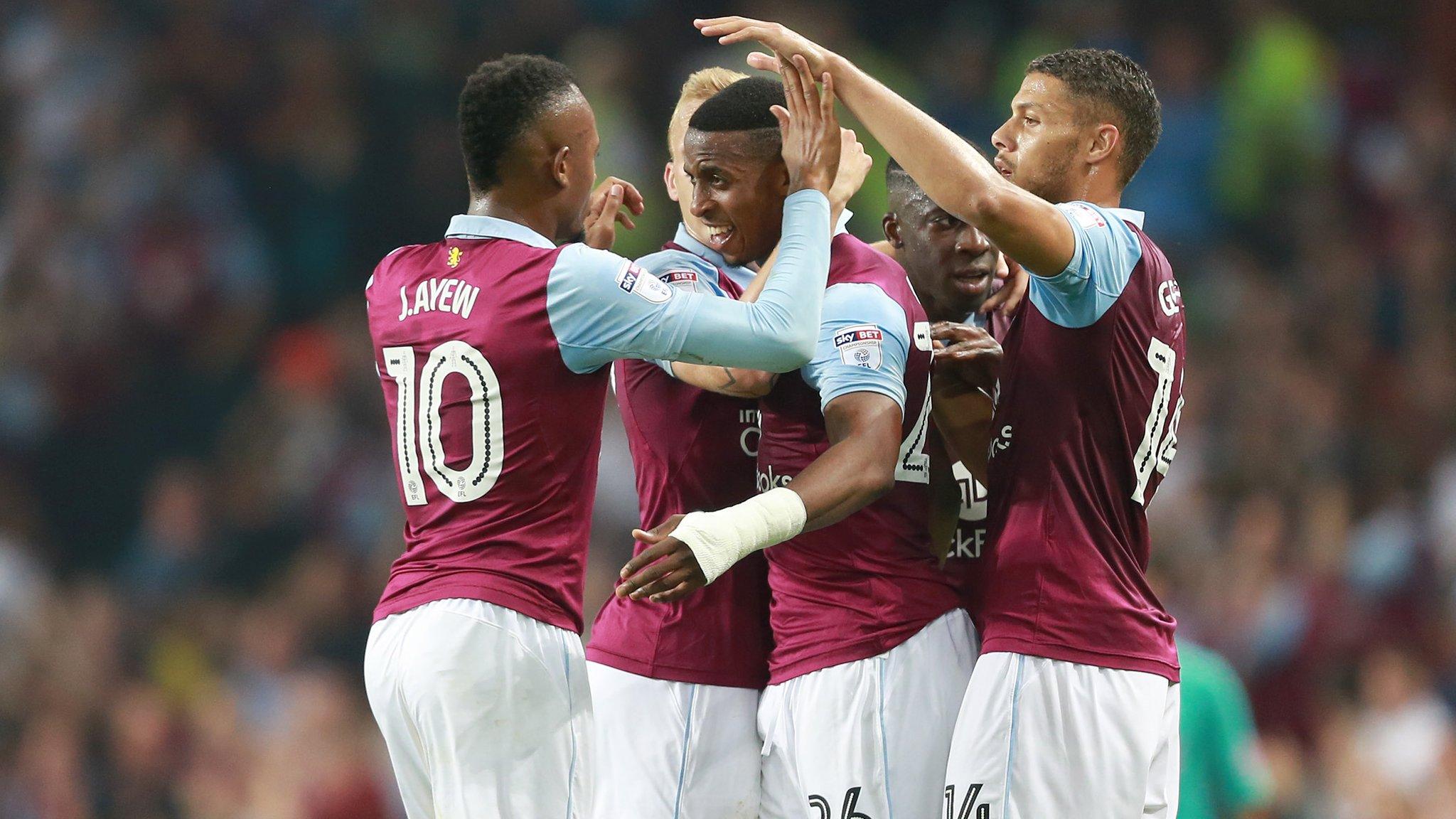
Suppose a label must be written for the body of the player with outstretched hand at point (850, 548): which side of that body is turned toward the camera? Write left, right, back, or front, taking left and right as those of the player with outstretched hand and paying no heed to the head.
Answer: left

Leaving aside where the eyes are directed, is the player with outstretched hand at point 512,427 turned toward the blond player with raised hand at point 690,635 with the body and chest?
yes

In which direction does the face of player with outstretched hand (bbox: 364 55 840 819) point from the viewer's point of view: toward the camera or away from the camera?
away from the camera

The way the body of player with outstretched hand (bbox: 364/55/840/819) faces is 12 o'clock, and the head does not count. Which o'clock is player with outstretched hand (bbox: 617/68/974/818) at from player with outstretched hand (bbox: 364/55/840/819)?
player with outstretched hand (bbox: 617/68/974/818) is roughly at 1 o'clock from player with outstretched hand (bbox: 364/55/840/819).

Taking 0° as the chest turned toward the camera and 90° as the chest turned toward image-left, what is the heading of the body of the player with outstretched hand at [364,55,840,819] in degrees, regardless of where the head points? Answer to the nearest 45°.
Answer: approximately 225°

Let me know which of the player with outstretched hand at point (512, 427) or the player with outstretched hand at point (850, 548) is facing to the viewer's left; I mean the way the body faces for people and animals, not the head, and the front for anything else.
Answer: the player with outstretched hand at point (850, 548)

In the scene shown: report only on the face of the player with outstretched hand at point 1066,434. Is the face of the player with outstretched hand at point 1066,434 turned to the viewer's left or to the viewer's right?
to the viewer's left

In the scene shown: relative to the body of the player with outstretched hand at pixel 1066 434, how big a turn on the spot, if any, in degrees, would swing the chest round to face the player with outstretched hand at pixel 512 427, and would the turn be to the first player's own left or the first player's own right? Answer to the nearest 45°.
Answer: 0° — they already face them

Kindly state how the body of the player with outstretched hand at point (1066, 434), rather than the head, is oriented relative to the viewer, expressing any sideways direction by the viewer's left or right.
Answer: facing to the left of the viewer

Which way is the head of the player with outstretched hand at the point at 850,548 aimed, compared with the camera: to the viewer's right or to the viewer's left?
to the viewer's left
